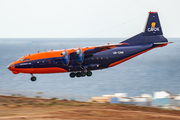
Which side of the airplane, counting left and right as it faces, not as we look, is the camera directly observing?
left
